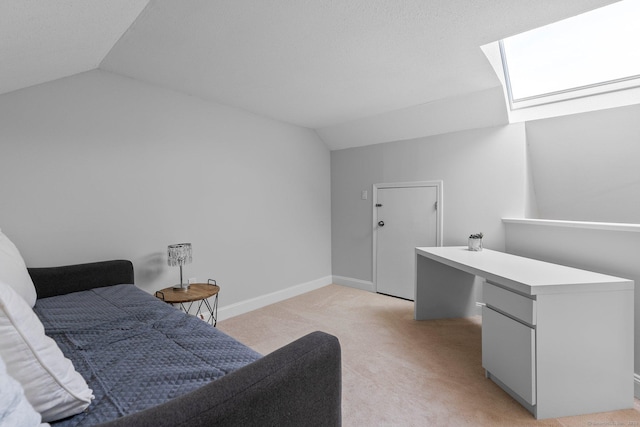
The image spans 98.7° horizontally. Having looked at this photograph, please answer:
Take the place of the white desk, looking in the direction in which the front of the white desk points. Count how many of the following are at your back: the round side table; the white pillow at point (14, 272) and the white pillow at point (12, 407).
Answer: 0

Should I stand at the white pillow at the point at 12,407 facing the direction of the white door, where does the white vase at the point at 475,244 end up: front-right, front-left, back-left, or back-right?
front-right

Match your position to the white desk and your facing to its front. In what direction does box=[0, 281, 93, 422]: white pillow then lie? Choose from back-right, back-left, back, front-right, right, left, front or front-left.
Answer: front

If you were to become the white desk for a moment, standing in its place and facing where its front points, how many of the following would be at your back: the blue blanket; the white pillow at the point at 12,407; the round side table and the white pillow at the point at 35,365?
0

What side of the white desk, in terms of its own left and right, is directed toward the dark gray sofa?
front

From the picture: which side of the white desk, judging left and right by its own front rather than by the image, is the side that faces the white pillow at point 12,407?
front

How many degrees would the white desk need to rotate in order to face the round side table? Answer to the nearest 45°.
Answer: approximately 45° to its right

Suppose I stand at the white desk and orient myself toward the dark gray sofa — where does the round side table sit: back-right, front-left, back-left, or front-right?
front-right

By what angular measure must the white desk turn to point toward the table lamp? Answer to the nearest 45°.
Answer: approximately 45° to its right

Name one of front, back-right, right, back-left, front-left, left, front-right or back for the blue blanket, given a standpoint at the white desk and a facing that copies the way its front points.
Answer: front

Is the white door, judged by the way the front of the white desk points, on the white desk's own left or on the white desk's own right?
on the white desk's own right

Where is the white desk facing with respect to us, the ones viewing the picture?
facing the viewer and to the left of the viewer

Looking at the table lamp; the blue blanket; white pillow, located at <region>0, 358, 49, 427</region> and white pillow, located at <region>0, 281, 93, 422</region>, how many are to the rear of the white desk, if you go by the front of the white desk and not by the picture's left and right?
0

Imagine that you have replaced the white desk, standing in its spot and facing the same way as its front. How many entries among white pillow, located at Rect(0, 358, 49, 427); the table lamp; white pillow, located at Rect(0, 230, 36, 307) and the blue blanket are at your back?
0
